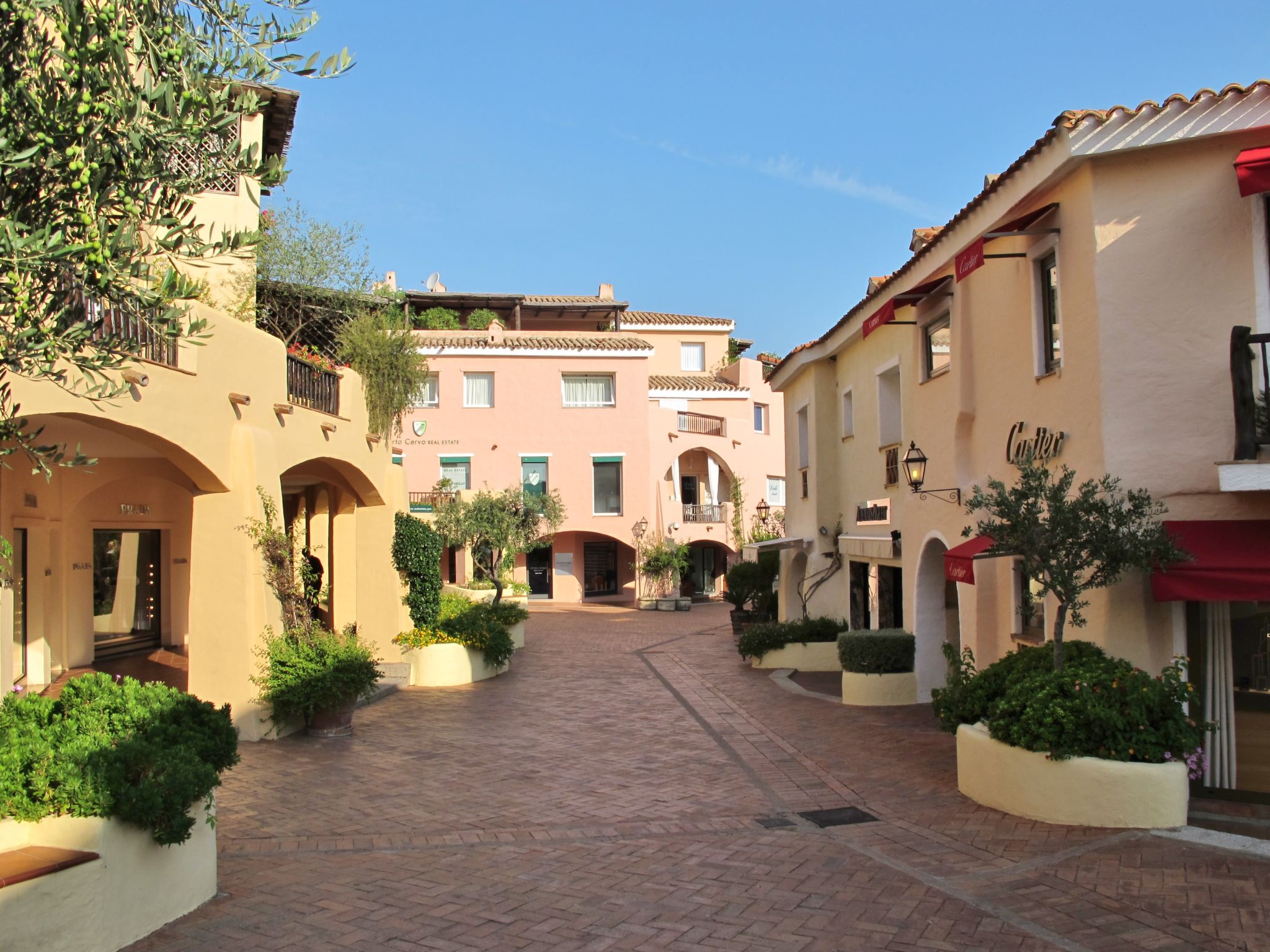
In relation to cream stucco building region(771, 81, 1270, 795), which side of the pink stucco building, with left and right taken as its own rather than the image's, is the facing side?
front

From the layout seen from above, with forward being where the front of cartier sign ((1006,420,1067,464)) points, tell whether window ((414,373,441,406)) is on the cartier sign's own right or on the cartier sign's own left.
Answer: on the cartier sign's own right

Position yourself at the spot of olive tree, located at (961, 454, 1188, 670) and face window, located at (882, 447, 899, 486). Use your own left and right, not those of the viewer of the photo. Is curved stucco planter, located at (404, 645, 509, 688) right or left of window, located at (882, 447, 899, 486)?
left

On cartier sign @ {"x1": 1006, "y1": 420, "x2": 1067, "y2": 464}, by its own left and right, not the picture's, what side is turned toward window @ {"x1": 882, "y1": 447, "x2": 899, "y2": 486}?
right

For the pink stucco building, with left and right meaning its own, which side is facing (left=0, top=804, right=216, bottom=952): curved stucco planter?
front

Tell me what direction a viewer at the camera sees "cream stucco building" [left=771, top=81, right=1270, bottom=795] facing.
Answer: facing the viewer and to the left of the viewer

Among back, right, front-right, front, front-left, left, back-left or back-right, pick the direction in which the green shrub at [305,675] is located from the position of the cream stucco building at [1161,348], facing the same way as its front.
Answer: front-right

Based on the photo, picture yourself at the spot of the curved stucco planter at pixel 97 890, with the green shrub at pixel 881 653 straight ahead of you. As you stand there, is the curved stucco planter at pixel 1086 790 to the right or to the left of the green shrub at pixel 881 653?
right

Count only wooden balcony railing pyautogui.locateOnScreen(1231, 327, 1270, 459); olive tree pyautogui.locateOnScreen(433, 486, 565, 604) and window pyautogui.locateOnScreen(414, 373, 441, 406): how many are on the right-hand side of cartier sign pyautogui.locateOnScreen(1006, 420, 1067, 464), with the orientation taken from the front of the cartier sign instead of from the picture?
2

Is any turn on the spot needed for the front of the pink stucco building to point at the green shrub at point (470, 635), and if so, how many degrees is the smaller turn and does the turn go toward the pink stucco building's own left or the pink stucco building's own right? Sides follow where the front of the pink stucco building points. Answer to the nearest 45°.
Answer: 0° — it already faces it

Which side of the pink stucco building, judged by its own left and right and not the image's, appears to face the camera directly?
front
